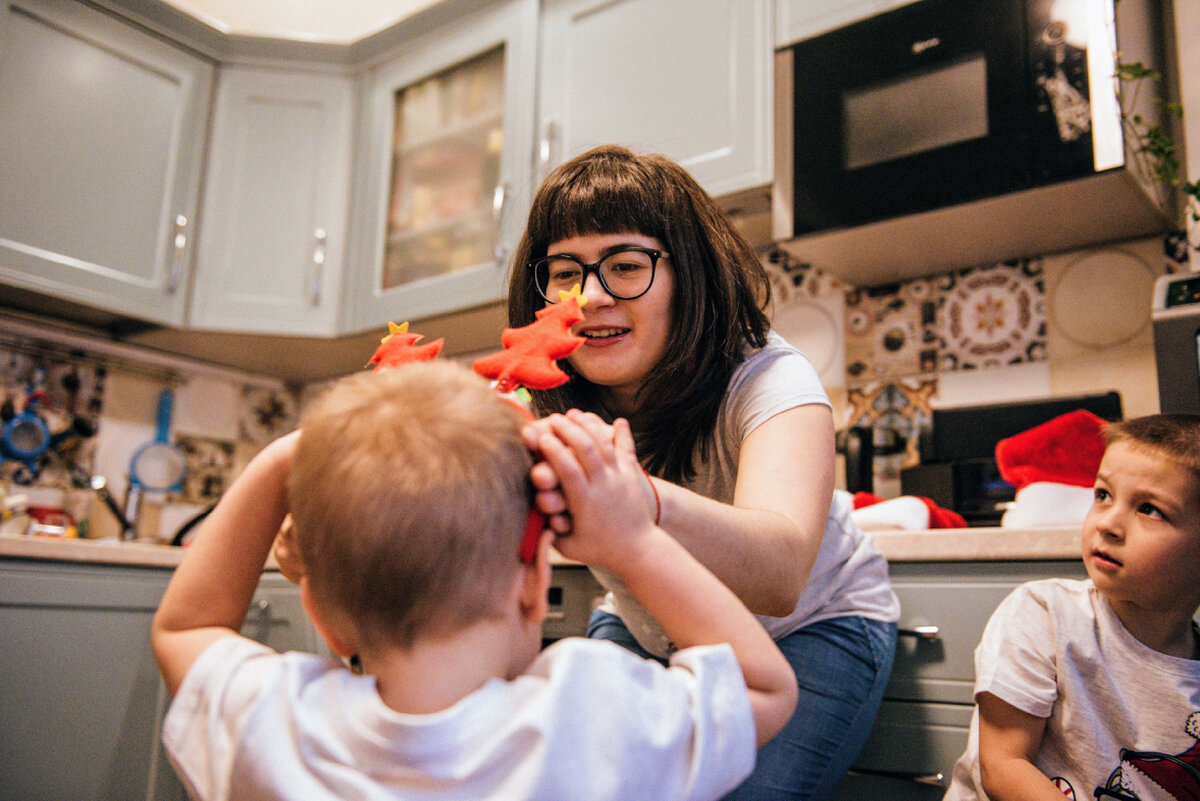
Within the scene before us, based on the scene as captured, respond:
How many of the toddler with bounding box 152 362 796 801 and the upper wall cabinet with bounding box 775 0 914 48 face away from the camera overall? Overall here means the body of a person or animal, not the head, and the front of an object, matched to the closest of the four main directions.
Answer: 1

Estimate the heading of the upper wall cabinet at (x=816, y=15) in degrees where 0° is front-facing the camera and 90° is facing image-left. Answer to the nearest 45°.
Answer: approximately 45°

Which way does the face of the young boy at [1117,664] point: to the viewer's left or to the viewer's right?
to the viewer's left

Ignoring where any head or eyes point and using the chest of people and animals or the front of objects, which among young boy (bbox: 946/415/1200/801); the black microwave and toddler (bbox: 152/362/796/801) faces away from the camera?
the toddler

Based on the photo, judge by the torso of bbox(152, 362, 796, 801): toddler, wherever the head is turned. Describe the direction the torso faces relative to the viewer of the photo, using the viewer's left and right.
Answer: facing away from the viewer

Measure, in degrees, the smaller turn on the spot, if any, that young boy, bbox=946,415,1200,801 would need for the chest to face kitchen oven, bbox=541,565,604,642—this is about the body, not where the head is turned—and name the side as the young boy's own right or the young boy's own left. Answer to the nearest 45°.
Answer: approximately 90° to the young boy's own right
